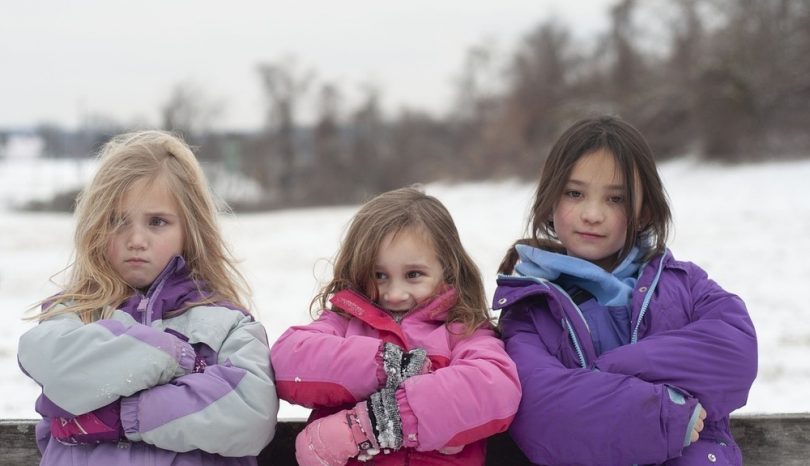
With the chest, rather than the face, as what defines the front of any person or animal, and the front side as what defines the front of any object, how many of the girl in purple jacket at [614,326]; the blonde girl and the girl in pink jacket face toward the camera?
3

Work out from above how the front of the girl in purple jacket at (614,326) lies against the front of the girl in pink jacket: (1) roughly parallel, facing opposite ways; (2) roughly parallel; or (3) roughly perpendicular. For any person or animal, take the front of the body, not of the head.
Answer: roughly parallel

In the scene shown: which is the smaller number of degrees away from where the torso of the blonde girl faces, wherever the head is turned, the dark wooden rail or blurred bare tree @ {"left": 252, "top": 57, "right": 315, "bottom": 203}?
the dark wooden rail

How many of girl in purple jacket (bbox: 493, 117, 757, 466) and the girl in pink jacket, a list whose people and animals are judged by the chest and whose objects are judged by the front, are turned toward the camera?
2

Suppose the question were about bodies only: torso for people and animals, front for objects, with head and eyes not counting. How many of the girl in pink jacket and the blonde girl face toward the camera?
2

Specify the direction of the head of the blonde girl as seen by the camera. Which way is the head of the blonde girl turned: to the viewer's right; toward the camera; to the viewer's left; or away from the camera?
toward the camera

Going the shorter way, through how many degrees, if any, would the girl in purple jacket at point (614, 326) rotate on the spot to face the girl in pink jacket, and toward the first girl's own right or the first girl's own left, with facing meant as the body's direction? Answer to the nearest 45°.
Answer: approximately 45° to the first girl's own right

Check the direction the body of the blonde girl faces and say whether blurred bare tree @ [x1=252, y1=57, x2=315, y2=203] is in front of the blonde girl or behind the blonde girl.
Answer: behind

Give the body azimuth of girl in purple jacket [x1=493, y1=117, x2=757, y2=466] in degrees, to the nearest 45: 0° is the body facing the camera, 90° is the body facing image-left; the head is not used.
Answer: approximately 0°

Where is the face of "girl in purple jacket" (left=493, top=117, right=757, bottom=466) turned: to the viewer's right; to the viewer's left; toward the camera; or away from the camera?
toward the camera

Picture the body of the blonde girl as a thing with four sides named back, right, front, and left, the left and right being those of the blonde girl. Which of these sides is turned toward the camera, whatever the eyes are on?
front

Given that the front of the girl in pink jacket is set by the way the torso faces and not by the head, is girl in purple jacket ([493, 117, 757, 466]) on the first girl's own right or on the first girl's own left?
on the first girl's own left

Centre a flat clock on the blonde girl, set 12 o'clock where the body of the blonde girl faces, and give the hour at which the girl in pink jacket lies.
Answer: The girl in pink jacket is roughly at 10 o'clock from the blonde girl.
